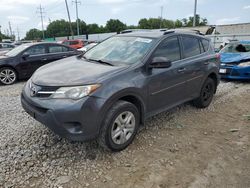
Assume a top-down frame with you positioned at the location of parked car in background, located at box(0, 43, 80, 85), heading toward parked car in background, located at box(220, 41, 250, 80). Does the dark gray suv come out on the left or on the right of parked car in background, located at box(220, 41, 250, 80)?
right

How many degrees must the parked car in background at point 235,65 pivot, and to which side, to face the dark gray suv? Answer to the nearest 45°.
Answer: approximately 45° to its left

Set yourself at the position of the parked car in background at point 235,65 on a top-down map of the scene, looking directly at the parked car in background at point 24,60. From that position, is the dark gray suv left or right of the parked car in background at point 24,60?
left

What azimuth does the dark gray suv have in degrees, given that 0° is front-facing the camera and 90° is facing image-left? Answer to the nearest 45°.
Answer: approximately 45°

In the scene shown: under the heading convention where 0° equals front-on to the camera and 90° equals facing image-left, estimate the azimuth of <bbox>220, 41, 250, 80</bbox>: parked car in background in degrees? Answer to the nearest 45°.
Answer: approximately 45°

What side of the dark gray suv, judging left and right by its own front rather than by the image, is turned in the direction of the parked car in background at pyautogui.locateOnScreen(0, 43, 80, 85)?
right

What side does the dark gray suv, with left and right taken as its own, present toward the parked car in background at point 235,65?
back
